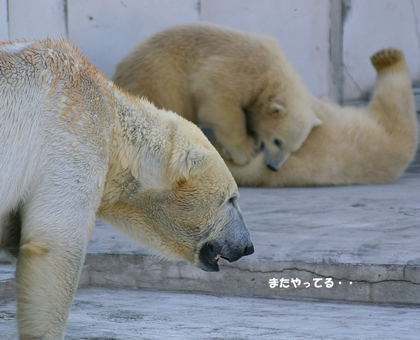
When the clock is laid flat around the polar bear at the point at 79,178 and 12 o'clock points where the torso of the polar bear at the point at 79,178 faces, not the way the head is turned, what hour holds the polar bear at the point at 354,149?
the polar bear at the point at 354,149 is roughly at 10 o'clock from the polar bear at the point at 79,178.

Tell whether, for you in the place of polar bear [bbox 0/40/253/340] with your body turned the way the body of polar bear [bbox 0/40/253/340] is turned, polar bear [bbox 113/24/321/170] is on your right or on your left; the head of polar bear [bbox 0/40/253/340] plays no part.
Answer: on your left

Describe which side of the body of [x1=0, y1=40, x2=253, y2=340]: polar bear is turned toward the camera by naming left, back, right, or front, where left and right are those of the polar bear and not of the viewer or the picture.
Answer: right
